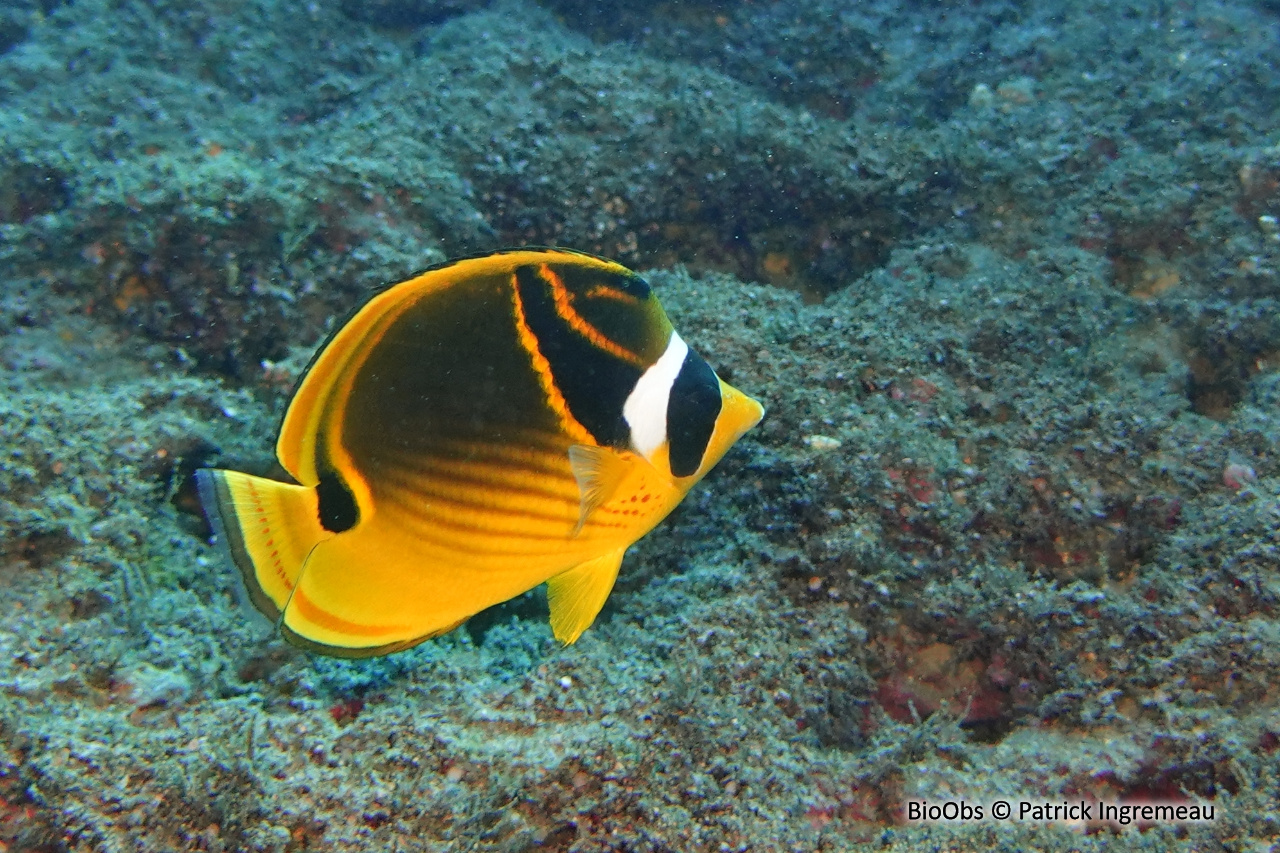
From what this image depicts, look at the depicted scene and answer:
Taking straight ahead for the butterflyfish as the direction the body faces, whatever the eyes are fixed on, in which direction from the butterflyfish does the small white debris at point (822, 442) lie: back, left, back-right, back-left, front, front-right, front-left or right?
front-left

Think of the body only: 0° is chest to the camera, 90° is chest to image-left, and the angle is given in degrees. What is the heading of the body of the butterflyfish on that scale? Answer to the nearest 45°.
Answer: approximately 270°
